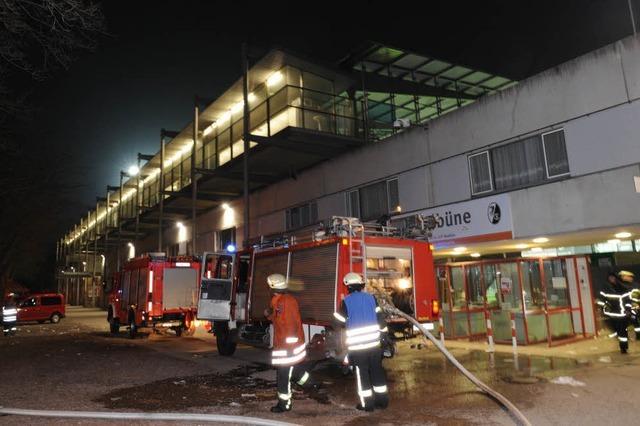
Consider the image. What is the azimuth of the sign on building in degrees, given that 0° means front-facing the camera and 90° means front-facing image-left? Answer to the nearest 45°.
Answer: approximately 45°

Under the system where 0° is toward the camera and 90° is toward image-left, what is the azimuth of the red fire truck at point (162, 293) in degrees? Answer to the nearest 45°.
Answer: approximately 135°

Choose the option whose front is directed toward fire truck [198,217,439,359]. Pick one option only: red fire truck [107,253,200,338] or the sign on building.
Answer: the sign on building

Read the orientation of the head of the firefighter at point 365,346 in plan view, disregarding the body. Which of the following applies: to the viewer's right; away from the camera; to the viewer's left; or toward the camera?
away from the camera

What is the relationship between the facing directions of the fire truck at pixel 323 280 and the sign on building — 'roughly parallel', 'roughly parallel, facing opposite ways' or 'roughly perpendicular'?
roughly perpendicular

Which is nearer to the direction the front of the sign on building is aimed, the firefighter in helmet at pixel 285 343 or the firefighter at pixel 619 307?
the firefighter in helmet

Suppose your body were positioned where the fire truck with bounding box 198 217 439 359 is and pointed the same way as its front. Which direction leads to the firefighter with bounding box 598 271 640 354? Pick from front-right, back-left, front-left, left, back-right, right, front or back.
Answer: back-right

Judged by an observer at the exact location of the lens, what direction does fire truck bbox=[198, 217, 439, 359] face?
facing away from the viewer and to the left of the viewer

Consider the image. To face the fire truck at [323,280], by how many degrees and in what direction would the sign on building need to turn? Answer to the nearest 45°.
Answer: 0° — it already faces it

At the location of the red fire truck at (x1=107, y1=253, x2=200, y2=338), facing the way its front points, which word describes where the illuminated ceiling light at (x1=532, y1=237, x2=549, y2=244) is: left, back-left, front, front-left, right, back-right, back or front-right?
back
